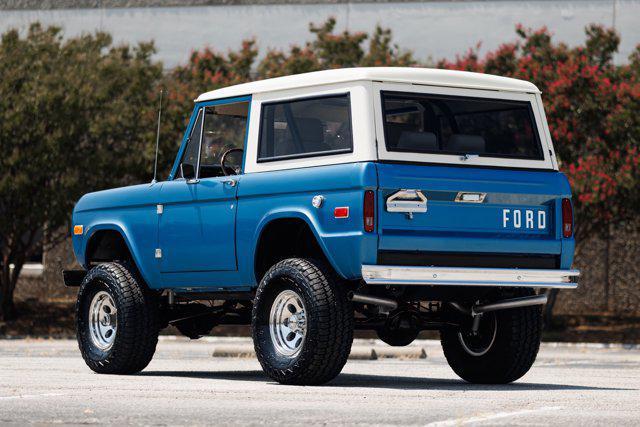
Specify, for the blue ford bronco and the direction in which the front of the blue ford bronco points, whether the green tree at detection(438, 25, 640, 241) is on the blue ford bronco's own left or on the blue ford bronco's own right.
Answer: on the blue ford bronco's own right

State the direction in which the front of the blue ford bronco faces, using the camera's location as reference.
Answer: facing away from the viewer and to the left of the viewer
